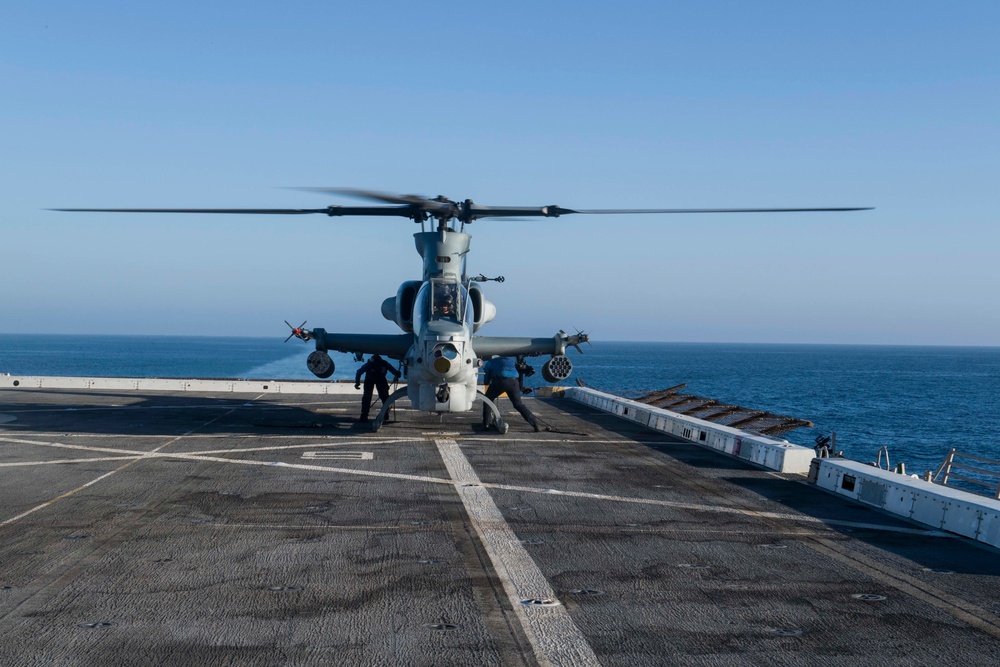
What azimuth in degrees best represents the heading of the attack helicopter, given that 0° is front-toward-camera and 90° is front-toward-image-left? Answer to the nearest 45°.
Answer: approximately 0°

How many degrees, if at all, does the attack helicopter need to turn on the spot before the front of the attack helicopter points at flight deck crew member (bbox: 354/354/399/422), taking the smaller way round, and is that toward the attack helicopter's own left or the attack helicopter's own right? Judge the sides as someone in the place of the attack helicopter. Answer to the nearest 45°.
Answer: approximately 135° to the attack helicopter's own right
